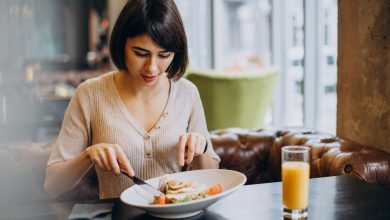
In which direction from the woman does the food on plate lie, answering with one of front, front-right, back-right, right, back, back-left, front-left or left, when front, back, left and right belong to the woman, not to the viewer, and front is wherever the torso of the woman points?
front

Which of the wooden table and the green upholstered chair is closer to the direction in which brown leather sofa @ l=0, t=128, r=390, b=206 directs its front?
the wooden table

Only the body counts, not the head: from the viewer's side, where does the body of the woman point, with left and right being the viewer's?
facing the viewer

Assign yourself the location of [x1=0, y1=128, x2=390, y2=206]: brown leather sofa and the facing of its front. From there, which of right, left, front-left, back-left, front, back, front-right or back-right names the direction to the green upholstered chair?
back

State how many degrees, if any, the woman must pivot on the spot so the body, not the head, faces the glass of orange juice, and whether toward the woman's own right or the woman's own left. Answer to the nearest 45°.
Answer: approximately 45° to the woman's own left

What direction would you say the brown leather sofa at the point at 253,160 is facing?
toward the camera
